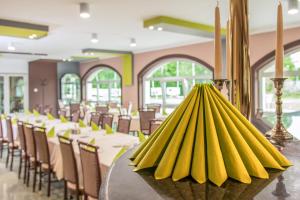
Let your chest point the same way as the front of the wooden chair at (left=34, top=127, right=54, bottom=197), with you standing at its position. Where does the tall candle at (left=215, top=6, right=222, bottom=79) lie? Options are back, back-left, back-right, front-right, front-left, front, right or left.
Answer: back-right

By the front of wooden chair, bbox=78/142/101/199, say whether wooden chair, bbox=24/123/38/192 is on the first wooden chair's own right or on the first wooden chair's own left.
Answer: on the first wooden chair's own left

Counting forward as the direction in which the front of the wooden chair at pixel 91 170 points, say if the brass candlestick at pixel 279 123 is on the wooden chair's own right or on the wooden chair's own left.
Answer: on the wooden chair's own right

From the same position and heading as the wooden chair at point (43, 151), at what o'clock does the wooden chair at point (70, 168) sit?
the wooden chair at point (70, 168) is roughly at 4 o'clock from the wooden chair at point (43, 151).

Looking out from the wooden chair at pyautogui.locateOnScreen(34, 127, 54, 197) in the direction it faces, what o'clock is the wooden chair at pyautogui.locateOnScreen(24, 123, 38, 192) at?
the wooden chair at pyautogui.locateOnScreen(24, 123, 38, 192) is roughly at 10 o'clock from the wooden chair at pyautogui.locateOnScreen(34, 127, 54, 197).

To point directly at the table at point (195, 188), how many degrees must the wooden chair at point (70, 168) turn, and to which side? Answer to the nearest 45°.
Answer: approximately 135° to its right

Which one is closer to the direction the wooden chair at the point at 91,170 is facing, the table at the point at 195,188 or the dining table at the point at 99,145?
the dining table
